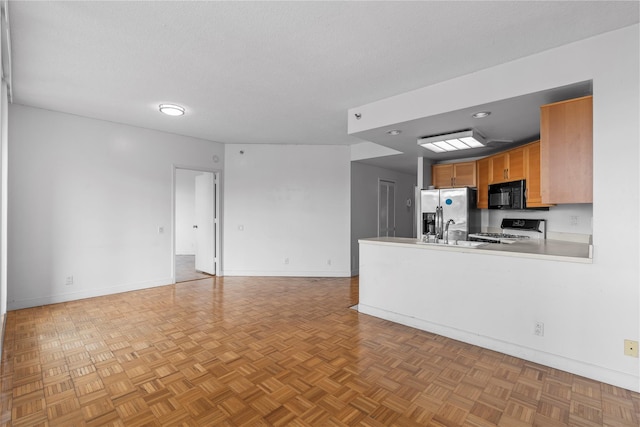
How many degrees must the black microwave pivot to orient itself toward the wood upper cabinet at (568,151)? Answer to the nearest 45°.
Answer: approximately 45° to its left

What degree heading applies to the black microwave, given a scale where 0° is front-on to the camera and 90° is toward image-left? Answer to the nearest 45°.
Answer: approximately 45°

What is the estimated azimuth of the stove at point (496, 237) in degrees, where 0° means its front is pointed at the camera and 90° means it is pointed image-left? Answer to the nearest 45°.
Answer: approximately 45°

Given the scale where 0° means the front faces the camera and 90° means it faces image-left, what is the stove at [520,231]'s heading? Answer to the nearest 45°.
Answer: approximately 45°

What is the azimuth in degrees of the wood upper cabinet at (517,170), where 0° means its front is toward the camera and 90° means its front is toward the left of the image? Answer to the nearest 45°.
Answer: approximately 45°
